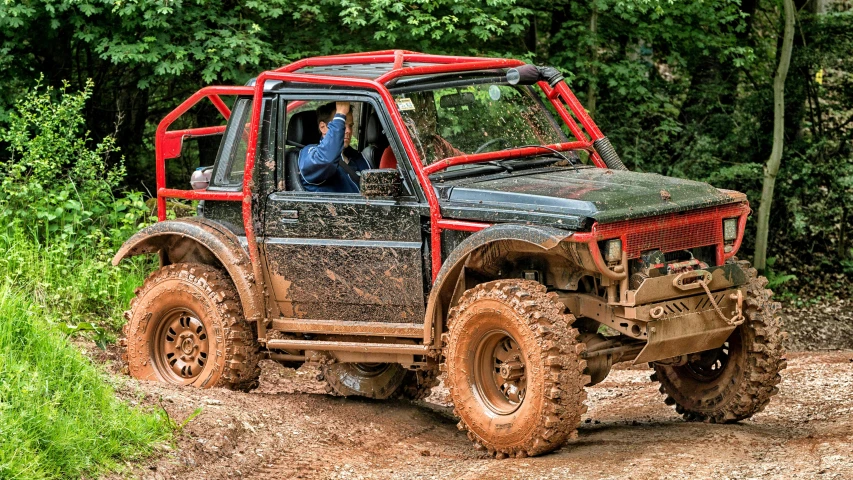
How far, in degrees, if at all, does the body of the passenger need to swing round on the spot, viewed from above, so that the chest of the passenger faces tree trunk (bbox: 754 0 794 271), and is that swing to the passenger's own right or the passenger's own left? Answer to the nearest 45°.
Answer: approximately 90° to the passenger's own left

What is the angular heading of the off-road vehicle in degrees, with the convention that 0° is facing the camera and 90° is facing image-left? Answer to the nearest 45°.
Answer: approximately 315°

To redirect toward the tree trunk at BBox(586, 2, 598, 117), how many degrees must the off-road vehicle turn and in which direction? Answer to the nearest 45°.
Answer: approximately 135° to its left

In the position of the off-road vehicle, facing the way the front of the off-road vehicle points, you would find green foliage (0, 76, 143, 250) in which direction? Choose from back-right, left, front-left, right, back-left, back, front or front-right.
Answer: back

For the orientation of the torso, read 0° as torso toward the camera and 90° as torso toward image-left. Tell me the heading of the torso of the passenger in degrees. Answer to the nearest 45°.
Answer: approximately 315°

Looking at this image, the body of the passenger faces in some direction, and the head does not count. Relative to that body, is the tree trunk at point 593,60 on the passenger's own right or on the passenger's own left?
on the passenger's own left
